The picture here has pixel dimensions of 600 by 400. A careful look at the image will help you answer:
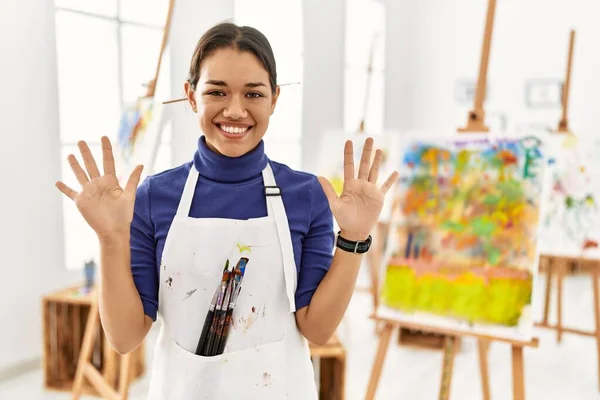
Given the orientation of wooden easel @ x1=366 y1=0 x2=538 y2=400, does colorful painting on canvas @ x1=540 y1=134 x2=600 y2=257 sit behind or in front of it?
behind

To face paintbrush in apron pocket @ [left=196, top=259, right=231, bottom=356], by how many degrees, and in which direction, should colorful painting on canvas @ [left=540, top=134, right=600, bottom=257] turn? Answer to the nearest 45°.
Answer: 0° — it already faces it

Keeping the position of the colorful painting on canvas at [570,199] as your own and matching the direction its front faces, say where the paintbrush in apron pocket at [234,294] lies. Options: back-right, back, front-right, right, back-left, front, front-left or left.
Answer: front

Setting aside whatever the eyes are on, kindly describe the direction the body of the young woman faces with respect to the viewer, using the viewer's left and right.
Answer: facing the viewer

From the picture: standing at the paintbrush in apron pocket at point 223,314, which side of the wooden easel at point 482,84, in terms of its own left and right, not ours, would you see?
front

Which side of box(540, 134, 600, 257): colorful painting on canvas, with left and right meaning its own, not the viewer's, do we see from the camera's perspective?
front

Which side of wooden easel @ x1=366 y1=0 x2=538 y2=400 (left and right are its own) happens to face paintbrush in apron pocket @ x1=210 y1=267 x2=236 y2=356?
front

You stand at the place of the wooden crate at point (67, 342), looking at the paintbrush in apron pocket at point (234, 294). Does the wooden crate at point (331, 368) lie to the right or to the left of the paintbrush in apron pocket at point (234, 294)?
left

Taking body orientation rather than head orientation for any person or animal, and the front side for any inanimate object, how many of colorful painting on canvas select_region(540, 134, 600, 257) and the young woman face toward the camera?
2

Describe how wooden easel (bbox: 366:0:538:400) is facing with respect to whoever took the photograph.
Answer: facing the viewer and to the left of the viewer

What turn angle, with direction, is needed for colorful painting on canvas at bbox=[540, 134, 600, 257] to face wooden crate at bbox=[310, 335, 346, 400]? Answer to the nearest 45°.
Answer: approximately 45° to its right

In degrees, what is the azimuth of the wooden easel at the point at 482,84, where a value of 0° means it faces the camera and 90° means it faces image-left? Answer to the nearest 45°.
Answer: approximately 45°

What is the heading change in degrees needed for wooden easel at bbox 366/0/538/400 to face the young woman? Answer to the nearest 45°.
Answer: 0° — it already faces them
